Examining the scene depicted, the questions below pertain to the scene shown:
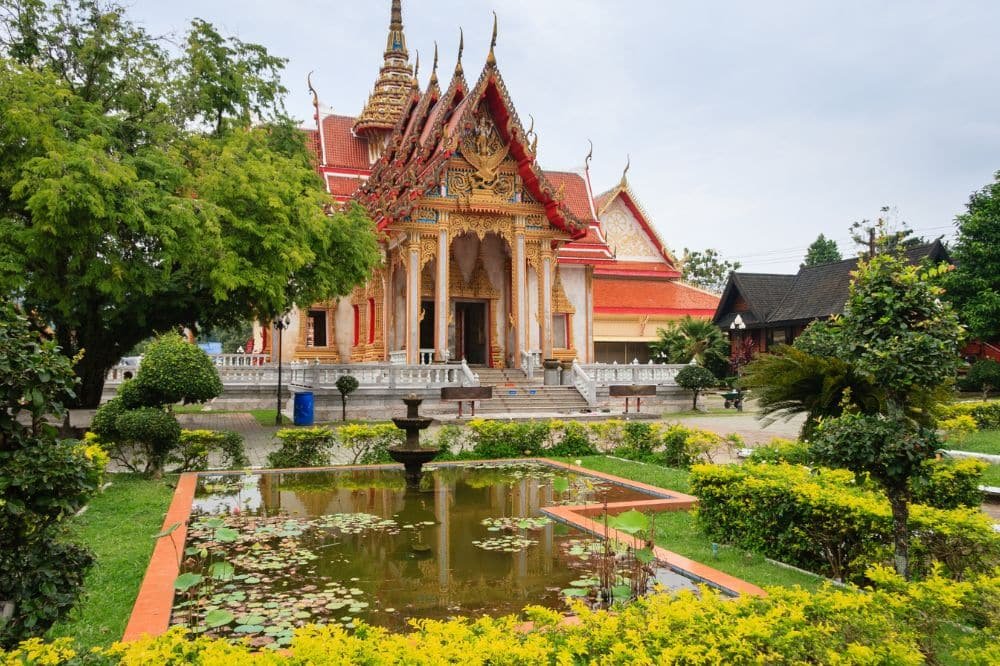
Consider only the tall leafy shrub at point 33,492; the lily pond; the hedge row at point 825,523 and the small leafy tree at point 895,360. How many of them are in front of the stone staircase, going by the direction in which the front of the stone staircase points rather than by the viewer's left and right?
4

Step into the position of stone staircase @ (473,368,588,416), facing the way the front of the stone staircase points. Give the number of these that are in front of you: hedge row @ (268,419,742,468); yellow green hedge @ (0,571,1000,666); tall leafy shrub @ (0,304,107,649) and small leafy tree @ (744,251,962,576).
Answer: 4

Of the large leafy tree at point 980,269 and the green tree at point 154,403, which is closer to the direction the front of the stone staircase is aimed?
the green tree

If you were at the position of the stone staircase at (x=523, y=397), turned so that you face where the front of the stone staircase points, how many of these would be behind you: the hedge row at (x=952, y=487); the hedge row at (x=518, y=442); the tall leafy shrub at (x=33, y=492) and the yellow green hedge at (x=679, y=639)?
0

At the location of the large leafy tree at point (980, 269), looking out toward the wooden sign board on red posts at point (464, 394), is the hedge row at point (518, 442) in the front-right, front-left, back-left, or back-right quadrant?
front-left

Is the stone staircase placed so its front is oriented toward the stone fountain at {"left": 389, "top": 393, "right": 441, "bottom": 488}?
yes

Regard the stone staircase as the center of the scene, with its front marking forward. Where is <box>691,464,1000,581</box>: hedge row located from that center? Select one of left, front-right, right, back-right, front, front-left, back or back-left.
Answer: front

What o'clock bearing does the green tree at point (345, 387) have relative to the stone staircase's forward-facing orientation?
The green tree is roughly at 2 o'clock from the stone staircase.

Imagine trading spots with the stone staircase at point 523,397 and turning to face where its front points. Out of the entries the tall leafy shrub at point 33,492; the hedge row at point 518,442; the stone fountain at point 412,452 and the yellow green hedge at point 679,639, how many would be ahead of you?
4

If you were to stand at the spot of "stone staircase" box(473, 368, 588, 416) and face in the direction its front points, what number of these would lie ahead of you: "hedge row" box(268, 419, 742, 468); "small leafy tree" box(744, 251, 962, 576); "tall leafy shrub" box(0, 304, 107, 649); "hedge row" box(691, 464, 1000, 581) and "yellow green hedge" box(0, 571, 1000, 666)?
5

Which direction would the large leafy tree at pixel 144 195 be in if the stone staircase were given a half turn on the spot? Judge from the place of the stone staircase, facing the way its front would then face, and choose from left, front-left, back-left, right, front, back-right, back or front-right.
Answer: back-left

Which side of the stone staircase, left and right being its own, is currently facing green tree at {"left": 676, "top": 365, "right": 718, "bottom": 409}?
left

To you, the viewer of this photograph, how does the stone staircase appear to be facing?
facing the viewer

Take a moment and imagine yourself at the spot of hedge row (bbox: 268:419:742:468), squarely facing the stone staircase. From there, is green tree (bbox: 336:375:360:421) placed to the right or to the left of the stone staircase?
left

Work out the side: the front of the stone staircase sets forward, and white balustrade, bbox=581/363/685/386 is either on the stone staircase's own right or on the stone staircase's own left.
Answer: on the stone staircase's own left

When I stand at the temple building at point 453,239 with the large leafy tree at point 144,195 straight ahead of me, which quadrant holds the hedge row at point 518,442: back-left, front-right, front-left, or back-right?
front-left

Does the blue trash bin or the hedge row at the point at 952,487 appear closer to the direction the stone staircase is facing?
the hedge row

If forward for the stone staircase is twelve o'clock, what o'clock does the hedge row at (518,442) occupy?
The hedge row is roughly at 12 o'clock from the stone staircase.
